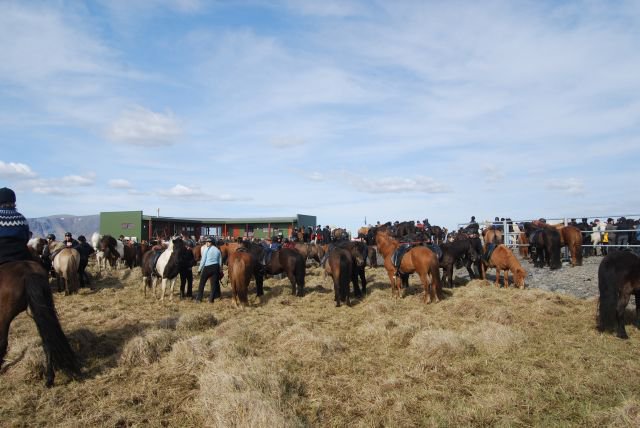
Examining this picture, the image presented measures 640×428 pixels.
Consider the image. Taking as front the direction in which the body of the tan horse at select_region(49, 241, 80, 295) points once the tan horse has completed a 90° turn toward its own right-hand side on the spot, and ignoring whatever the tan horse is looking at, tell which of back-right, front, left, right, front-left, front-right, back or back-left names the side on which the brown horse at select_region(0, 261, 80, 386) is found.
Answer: back-right

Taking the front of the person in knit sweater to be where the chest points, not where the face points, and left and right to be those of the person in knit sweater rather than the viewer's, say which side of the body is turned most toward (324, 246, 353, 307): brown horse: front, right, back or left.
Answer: right

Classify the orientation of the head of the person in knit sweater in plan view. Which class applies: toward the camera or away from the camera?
away from the camera

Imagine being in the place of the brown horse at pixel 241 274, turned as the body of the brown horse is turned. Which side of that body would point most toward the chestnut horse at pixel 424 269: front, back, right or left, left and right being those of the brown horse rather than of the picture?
right

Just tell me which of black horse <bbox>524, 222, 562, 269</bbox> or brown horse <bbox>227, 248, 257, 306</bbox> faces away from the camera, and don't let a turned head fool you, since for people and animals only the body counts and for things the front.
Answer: the brown horse

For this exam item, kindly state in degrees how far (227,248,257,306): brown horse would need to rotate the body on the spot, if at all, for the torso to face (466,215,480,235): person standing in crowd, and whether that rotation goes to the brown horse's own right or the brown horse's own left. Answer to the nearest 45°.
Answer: approximately 45° to the brown horse's own right

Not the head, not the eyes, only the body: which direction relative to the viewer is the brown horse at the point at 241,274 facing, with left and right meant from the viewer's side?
facing away from the viewer

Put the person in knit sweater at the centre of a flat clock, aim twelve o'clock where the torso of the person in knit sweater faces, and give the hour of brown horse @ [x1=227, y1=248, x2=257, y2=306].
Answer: The brown horse is roughly at 2 o'clock from the person in knit sweater.

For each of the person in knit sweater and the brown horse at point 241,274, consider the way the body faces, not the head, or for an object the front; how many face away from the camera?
2

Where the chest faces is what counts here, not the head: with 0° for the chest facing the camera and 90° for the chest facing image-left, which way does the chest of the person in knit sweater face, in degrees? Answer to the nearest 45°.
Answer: approximately 180°
